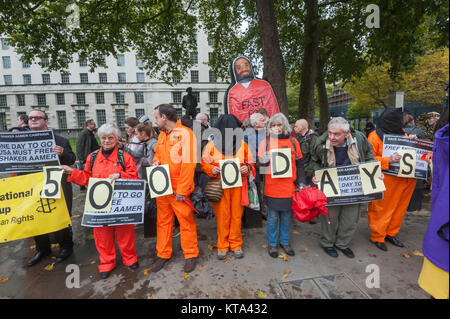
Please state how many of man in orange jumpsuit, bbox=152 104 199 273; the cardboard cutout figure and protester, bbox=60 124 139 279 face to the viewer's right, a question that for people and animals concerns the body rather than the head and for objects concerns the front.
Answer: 0

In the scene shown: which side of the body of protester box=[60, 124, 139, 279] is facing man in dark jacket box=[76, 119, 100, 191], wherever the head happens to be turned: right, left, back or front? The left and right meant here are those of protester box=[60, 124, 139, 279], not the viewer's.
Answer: back

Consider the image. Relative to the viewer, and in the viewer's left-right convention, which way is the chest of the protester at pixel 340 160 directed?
facing the viewer

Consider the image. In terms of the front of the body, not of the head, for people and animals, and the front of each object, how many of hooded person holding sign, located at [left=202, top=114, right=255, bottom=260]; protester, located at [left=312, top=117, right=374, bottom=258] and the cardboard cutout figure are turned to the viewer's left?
0

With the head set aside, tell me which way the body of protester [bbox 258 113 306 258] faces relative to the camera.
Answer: toward the camera

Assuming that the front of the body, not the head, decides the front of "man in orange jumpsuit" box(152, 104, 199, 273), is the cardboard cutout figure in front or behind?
behind

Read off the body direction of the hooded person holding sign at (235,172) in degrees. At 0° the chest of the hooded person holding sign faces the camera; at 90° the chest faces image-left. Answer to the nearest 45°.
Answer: approximately 0°

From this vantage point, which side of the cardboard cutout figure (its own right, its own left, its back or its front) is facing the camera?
front
